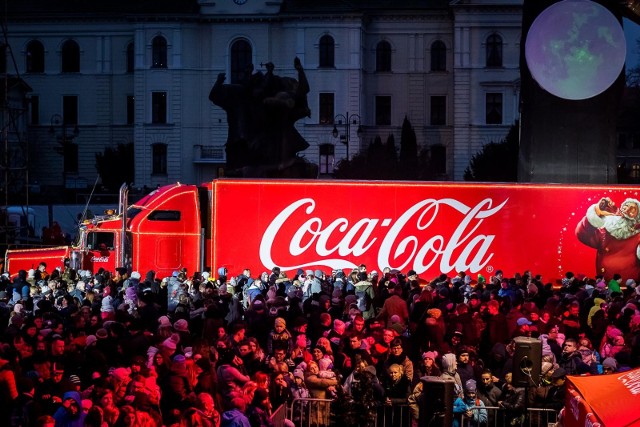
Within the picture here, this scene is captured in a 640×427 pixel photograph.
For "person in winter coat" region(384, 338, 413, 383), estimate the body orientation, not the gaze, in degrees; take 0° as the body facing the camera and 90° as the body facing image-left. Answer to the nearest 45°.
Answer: approximately 0°
